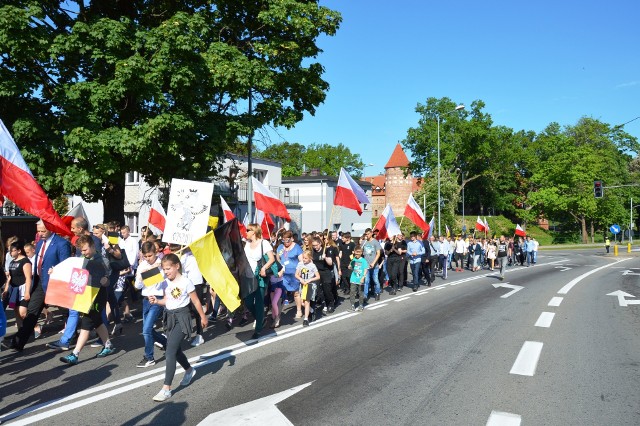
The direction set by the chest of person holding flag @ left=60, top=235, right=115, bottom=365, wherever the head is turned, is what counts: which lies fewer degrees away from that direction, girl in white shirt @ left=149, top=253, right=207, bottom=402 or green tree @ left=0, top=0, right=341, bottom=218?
the girl in white shirt

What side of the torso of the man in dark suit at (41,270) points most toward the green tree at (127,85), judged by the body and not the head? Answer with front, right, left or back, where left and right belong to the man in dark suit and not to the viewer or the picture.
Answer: back

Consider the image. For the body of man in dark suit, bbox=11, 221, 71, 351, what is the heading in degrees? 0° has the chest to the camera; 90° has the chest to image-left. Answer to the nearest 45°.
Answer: approximately 45°

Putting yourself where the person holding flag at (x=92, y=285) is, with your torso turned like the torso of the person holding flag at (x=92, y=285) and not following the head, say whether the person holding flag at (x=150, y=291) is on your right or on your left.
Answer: on your left
